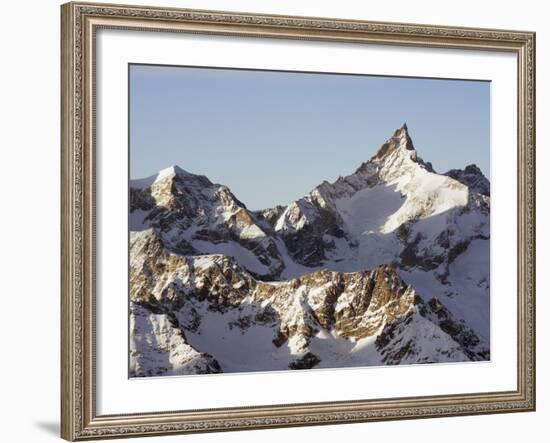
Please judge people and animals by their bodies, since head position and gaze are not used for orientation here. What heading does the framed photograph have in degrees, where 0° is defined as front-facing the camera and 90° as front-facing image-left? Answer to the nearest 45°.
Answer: approximately 315°
